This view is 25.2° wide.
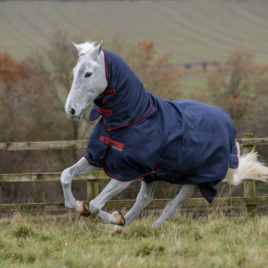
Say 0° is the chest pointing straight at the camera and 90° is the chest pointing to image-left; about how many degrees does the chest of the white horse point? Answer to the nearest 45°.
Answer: approximately 90°
